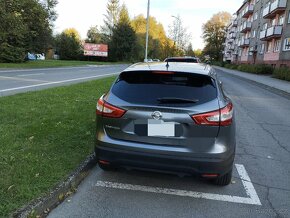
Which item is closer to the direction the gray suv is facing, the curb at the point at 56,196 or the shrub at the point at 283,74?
the shrub

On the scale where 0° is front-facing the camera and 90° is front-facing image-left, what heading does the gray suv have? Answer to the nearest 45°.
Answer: approximately 180°

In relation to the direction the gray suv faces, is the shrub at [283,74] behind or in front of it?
in front

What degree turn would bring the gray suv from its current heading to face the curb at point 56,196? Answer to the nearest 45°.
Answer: approximately 90° to its left

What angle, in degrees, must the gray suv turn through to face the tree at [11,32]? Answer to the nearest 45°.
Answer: approximately 45° to its left
